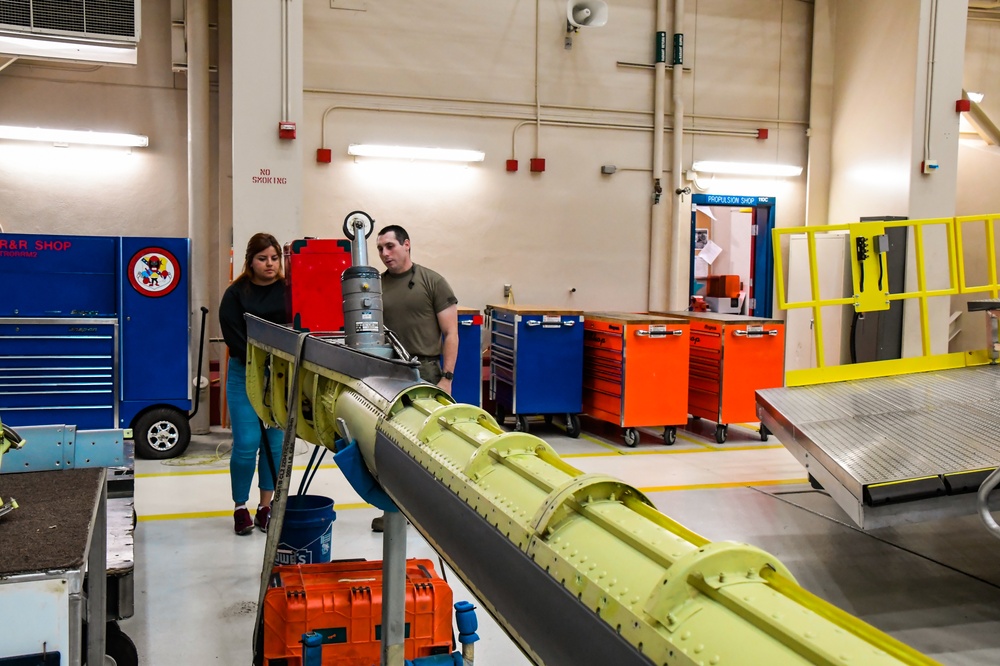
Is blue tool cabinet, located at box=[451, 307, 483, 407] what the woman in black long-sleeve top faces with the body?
no

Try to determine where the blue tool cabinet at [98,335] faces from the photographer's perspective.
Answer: facing the viewer

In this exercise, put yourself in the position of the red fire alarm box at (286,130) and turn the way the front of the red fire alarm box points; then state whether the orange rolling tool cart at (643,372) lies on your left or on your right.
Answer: on your left

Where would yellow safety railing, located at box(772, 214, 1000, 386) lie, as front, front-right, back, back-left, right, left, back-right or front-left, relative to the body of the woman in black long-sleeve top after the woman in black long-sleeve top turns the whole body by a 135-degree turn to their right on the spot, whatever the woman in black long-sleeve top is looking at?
back

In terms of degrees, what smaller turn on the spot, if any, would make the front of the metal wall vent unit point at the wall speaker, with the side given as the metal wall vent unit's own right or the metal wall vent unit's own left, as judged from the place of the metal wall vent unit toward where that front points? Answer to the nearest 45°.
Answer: approximately 90° to the metal wall vent unit's own left

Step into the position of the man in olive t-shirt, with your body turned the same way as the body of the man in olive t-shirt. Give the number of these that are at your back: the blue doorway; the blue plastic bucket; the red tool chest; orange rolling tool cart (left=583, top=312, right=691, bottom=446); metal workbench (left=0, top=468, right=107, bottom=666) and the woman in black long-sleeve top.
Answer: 2

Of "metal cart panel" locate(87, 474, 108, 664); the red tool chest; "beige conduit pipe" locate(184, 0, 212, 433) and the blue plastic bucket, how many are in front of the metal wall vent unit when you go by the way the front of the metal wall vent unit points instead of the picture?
3

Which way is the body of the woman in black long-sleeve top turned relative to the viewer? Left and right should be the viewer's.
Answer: facing the viewer and to the right of the viewer

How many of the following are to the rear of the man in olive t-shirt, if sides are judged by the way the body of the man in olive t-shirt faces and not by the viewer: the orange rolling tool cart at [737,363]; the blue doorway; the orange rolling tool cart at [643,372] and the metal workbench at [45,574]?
3
